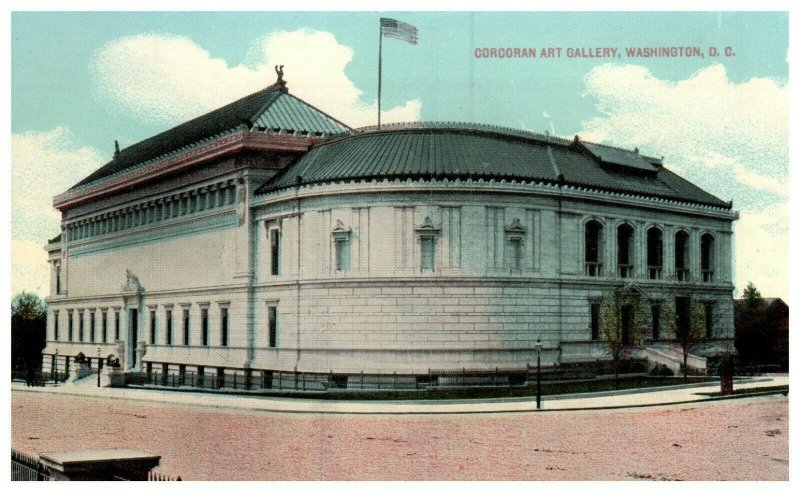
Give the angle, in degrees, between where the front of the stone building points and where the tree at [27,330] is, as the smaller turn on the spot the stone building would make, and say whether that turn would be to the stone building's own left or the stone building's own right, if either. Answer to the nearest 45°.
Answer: approximately 45° to the stone building's own right

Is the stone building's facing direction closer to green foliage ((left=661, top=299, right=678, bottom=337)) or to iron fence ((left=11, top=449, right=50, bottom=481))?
the iron fence

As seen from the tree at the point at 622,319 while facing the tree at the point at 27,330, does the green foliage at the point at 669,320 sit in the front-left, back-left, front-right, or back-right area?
back-right

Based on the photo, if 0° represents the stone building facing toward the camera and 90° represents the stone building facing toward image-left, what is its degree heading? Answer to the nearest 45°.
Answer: approximately 45°

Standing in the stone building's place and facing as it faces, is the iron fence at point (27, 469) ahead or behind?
ahead
